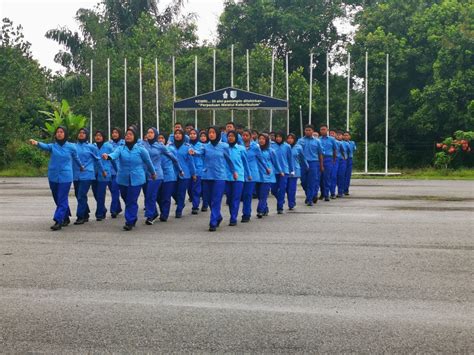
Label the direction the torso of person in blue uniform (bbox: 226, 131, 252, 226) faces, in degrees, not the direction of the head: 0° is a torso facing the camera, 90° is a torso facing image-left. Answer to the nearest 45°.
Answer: approximately 45°

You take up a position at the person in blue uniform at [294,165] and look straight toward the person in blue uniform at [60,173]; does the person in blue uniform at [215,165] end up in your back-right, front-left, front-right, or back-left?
front-left

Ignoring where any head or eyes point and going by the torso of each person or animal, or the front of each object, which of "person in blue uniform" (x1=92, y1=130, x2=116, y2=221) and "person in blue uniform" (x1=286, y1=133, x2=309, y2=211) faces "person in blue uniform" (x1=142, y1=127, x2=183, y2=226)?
"person in blue uniform" (x1=286, y1=133, x2=309, y2=211)

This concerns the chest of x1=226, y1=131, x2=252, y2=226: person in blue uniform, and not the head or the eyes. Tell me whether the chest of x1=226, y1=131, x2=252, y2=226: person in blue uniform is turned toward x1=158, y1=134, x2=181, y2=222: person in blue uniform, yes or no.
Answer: no

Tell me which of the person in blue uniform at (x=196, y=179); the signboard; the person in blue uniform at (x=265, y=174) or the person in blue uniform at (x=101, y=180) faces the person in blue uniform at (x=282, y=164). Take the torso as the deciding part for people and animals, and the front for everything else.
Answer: the signboard

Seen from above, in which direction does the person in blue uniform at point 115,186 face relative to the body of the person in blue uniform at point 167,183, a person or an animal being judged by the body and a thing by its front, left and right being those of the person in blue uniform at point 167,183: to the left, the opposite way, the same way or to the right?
the same way

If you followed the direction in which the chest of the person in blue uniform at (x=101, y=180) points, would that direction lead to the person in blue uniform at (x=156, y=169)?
no

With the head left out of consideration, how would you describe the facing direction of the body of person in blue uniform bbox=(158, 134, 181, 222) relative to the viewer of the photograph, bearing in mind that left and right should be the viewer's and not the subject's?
facing the viewer and to the left of the viewer

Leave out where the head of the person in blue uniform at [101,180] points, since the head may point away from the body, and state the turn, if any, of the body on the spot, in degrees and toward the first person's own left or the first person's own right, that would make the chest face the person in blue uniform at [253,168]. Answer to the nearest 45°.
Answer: approximately 135° to the first person's own left

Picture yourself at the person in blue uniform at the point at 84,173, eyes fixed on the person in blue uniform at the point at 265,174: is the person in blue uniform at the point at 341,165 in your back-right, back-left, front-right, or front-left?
front-left

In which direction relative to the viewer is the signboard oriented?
toward the camera

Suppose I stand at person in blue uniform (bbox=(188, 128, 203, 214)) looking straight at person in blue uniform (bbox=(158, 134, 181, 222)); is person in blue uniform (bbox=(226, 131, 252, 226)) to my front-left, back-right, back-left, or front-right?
front-left

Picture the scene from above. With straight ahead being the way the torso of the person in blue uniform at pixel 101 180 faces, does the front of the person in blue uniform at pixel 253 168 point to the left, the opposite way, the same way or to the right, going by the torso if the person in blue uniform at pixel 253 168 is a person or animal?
the same way

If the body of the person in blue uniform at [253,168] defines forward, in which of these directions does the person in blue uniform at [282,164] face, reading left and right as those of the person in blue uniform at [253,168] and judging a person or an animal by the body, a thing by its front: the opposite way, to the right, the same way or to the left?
the same way

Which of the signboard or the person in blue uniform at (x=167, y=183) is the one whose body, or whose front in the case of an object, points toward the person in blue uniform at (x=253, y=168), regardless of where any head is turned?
the signboard

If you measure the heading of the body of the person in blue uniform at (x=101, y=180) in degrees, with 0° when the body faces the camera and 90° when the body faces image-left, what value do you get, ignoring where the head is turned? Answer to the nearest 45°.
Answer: approximately 45°

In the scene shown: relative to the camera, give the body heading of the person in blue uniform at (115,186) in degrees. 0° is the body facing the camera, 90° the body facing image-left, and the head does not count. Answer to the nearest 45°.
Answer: approximately 45°

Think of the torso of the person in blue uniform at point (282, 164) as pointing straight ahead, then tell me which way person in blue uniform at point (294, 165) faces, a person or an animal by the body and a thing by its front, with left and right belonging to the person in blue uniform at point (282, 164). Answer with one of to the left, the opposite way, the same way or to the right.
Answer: the same way

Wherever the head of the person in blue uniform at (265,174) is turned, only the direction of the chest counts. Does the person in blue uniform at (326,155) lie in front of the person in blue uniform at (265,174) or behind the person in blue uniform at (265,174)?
behind

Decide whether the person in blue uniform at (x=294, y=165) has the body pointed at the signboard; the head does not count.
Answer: no

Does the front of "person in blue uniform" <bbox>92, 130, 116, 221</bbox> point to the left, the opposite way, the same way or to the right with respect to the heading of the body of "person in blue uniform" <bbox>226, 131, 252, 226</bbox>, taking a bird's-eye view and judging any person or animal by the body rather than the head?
the same way
